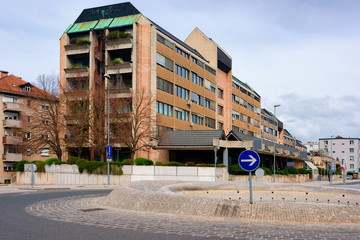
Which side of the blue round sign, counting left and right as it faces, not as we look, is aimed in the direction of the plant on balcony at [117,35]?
back

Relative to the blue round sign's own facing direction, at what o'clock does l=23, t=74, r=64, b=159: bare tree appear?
The bare tree is roughly at 5 o'clock from the blue round sign.

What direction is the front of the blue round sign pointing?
toward the camera

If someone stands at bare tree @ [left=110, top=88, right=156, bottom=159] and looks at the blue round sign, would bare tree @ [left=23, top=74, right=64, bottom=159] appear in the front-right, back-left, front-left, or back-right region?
back-right

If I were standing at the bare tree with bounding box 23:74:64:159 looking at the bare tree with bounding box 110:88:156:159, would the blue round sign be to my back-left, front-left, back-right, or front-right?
front-right

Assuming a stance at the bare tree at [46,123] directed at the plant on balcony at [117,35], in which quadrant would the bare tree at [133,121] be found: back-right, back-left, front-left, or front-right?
front-right
